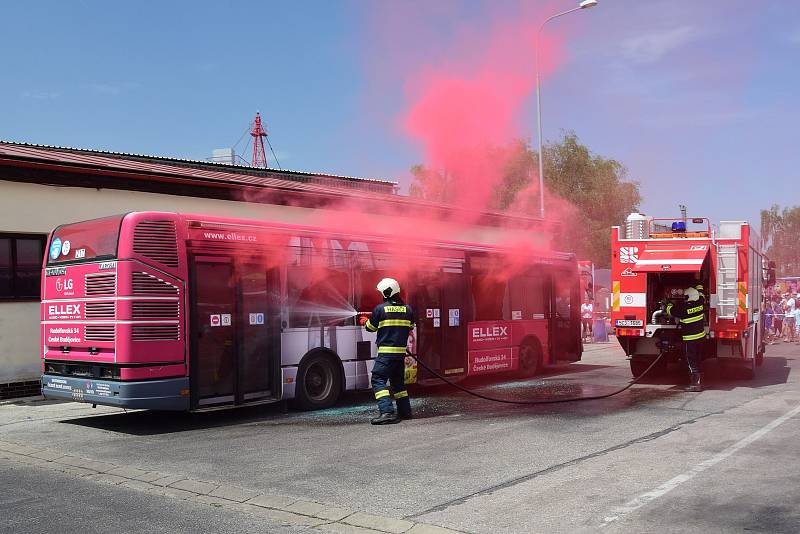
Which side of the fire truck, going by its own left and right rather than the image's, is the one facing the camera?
back

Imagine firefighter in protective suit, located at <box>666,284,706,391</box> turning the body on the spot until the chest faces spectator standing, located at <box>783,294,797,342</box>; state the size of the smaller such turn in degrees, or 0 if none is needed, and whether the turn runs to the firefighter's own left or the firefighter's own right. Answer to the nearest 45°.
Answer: approximately 45° to the firefighter's own right

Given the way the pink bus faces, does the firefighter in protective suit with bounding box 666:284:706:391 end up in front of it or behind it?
in front

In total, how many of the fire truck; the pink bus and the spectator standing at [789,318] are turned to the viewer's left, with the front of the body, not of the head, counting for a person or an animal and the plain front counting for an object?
1

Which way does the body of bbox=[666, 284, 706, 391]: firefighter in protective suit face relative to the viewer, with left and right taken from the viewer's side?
facing away from the viewer and to the left of the viewer

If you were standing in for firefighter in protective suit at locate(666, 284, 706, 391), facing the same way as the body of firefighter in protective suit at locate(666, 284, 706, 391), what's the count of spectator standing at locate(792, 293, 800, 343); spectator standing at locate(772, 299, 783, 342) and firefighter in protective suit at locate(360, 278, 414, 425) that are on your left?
1

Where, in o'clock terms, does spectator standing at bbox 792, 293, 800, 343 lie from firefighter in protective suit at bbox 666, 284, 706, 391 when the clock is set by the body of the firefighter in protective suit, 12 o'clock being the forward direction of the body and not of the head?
The spectator standing is roughly at 2 o'clock from the firefighter in protective suit.

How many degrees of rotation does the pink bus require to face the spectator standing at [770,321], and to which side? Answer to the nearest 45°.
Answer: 0° — it already faces them

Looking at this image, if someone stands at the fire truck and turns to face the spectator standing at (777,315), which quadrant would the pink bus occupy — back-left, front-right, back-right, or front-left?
back-left

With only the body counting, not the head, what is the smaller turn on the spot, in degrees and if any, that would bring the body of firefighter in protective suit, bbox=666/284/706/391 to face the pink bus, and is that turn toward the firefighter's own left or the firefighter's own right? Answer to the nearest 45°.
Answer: approximately 90° to the firefighter's own left

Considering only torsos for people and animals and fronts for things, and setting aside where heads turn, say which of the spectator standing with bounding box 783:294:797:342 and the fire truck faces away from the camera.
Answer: the fire truck

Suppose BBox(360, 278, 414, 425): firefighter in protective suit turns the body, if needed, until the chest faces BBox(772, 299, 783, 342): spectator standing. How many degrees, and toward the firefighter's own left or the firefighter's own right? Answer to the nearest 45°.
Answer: approximately 90° to the firefighter's own right

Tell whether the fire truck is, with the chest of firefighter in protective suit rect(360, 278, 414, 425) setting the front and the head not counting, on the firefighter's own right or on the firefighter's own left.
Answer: on the firefighter's own right

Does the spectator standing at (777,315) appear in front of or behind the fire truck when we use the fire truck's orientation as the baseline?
in front
